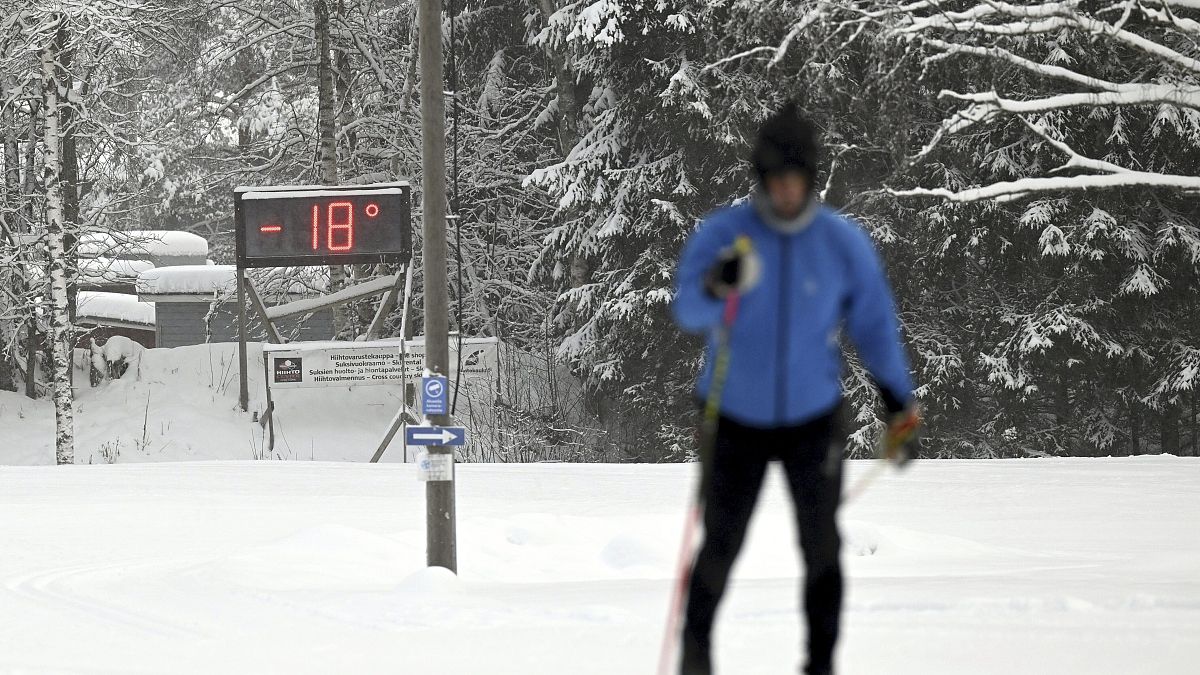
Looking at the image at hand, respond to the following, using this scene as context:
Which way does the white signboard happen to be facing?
toward the camera

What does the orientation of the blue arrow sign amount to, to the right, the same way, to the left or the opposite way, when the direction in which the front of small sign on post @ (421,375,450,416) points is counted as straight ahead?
the same way

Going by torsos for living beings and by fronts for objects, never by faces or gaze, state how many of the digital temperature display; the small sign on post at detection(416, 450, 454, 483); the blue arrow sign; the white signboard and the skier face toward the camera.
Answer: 5

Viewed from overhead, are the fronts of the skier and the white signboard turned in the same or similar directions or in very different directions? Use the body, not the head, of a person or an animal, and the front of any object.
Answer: same or similar directions

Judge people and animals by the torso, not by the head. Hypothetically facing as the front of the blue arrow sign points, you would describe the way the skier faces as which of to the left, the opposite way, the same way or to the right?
the same way

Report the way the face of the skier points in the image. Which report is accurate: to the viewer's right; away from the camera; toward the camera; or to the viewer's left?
toward the camera

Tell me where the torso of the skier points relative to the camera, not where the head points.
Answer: toward the camera

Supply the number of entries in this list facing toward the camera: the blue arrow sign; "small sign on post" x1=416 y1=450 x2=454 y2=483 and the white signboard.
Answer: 3

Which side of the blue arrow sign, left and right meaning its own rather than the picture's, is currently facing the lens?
front

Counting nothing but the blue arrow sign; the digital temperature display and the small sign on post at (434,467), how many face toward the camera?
3

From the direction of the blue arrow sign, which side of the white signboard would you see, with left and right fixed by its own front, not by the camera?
front

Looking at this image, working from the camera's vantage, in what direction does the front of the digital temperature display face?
facing the viewer

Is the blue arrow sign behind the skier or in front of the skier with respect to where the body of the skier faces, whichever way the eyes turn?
behind

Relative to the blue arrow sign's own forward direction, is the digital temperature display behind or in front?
behind

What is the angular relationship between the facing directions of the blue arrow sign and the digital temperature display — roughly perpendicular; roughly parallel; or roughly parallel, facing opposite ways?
roughly parallel
